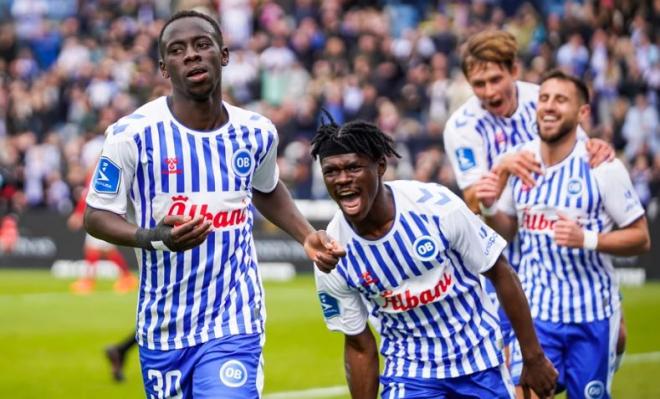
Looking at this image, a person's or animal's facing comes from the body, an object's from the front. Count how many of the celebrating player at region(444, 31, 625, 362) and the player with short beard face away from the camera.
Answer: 0

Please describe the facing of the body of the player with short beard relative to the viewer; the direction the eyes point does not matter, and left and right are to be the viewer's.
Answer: facing the viewer and to the left of the viewer

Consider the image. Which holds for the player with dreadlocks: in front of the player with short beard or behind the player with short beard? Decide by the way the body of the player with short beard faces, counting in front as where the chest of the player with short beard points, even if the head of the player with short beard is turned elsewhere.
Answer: in front

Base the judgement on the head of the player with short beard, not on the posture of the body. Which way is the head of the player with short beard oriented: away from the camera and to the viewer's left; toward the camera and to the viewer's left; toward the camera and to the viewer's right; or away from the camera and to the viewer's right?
toward the camera and to the viewer's left

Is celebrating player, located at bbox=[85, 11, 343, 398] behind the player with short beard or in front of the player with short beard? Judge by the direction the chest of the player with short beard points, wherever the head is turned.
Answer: in front

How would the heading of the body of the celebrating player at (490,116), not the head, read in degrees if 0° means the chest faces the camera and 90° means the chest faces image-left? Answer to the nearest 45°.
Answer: approximately 315°

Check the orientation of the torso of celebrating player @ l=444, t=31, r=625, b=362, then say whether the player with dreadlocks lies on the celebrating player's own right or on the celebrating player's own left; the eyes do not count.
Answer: on the celebrating player's own right
